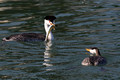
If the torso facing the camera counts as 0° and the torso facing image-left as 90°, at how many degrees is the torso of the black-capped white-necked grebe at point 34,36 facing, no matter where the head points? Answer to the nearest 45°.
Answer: approximately 270°
